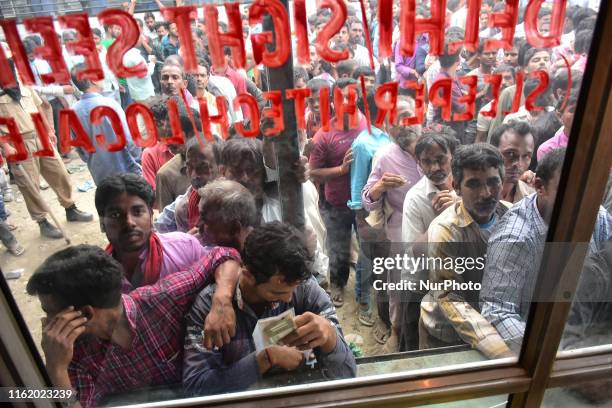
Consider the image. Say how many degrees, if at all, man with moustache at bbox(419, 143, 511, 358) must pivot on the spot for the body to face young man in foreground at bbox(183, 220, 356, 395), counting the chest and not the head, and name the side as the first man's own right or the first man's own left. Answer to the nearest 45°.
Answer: approximately 90° to the first man's own right

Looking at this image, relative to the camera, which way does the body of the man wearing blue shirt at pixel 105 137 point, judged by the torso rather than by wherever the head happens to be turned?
away from the camera

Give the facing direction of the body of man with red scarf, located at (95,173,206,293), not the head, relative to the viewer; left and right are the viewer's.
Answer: facing the viewer

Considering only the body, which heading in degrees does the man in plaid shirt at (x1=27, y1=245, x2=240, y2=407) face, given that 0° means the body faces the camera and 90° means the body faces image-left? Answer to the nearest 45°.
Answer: approximately 45°

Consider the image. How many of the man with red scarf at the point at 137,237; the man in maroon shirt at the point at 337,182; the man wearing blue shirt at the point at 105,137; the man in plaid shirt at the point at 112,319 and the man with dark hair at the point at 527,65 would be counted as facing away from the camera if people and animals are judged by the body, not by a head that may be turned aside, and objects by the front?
1

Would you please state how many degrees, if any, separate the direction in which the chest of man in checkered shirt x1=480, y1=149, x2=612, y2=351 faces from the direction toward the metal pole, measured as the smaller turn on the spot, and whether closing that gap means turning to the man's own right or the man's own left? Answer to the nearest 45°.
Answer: approximately 90° to the man's own right

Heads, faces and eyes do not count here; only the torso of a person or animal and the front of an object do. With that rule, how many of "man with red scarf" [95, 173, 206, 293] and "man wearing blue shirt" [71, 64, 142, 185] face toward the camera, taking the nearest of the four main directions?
1

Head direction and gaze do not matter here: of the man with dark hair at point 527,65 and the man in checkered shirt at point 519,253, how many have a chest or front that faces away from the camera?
0

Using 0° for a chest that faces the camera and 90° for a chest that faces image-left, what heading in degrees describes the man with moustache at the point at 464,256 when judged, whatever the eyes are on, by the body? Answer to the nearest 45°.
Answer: approximately 315°

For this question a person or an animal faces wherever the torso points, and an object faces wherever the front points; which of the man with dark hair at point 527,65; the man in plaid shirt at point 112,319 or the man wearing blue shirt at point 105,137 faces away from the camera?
the man wearing blue shirt

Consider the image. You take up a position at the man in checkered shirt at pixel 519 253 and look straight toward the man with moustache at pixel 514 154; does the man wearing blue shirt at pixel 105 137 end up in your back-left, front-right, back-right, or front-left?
front-left
